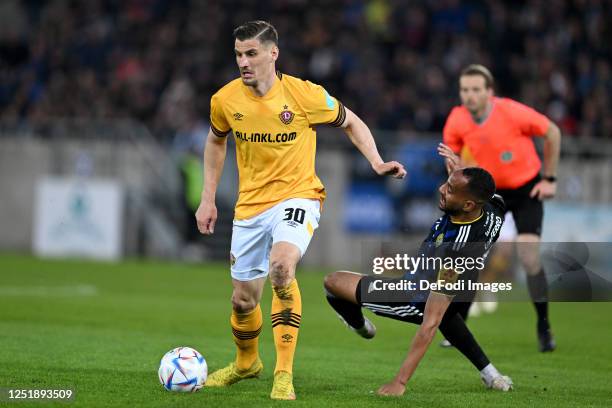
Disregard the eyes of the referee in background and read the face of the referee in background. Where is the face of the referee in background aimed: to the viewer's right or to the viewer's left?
to the viewer's left

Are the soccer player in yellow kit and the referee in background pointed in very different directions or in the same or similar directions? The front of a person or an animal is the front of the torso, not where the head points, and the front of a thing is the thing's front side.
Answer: same or similar directions

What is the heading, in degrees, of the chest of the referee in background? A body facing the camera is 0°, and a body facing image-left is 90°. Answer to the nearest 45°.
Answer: approximately 45°

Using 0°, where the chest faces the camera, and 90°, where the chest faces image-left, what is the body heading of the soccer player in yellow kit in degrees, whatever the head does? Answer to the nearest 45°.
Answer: approximately 45°

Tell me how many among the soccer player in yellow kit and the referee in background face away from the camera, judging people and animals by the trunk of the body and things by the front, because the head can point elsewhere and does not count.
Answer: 0

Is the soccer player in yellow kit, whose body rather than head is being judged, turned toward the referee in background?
no

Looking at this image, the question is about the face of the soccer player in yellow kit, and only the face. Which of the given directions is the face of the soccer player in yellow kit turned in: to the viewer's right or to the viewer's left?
to the viewer's left

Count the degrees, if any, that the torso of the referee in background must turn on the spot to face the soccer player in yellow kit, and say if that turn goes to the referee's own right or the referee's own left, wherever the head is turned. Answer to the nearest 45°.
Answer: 0° — they already face them
